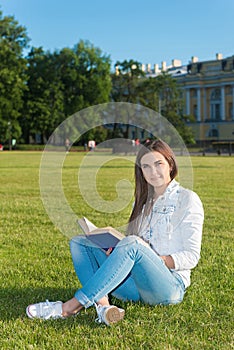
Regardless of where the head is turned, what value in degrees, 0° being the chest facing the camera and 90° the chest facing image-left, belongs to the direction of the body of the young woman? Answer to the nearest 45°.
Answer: approximately 45°
